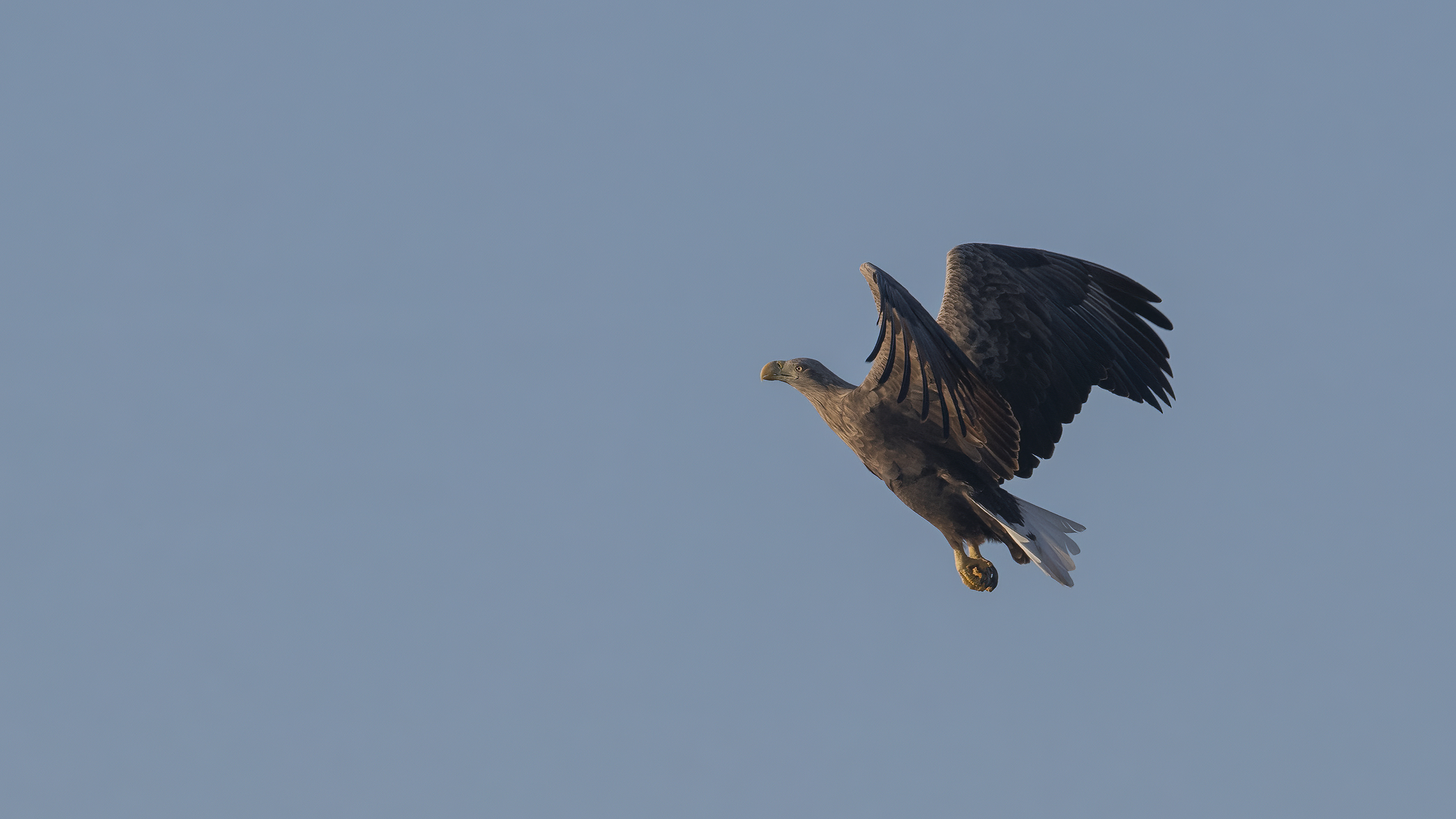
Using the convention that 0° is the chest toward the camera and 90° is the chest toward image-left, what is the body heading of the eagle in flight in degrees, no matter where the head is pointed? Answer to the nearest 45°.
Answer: approximately 90°
